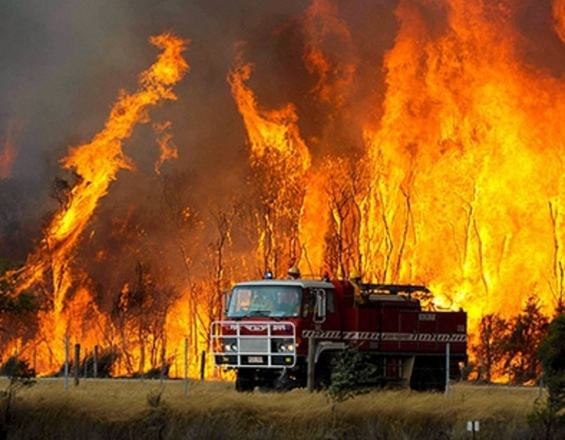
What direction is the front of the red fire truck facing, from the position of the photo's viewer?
facing the viewer and to the left of the viewer
